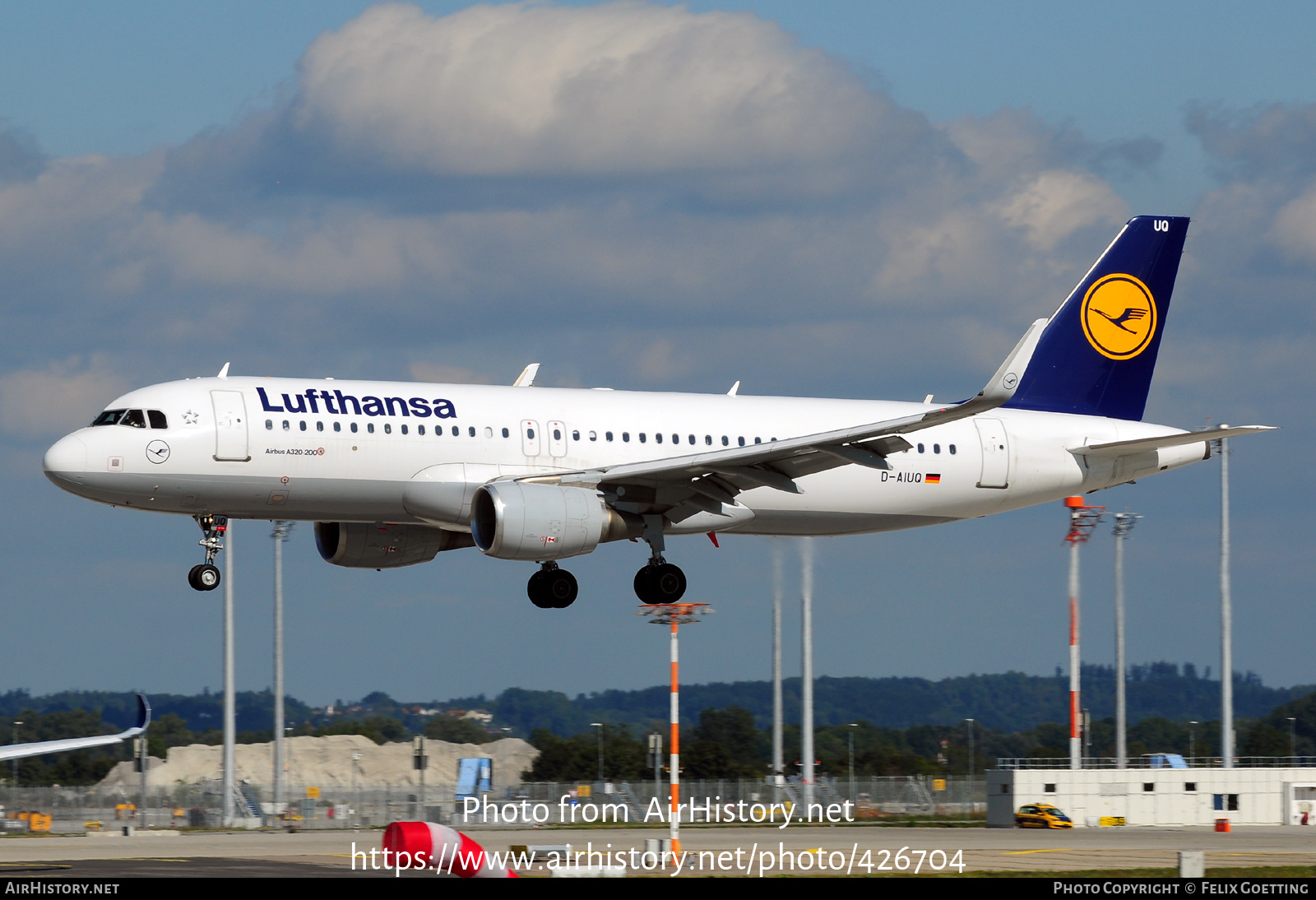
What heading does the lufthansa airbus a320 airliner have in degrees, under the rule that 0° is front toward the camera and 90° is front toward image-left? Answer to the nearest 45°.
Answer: approximately 45°

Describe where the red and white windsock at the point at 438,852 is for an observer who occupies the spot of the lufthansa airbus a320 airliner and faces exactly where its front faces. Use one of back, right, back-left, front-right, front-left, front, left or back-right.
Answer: front-left
